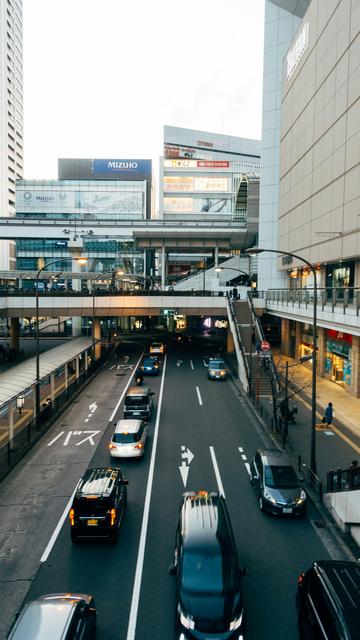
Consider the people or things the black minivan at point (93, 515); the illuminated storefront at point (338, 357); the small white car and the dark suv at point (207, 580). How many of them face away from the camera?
2

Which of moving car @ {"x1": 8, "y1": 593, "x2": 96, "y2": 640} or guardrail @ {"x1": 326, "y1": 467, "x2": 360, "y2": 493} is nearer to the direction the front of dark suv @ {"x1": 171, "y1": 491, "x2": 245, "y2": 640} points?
the moving car

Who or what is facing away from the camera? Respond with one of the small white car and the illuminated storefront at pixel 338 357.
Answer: the small white car

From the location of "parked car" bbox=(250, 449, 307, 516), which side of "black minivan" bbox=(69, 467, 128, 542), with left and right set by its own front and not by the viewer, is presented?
right

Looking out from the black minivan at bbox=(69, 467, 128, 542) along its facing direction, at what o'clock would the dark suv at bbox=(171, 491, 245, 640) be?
the dark suv at bbox=(171, 491, 245, 640) is roughly at 5 o'clock from the black minivan at bbox=(69, 467, 128, 542).

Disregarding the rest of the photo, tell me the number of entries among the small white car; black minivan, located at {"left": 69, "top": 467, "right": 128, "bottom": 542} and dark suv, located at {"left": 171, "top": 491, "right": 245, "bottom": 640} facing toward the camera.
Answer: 1

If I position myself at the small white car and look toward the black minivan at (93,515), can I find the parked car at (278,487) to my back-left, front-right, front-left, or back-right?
front-left

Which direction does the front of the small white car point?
away from the camera

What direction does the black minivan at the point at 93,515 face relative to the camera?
away from the camera

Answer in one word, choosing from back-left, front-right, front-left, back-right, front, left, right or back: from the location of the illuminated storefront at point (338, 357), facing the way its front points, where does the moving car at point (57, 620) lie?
front-left

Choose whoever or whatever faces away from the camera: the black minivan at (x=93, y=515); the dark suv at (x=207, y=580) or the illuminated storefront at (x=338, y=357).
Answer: the black minivan at (x=93, y=515)

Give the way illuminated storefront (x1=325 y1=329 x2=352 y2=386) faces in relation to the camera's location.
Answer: facing the viewer and to the left of the viewer

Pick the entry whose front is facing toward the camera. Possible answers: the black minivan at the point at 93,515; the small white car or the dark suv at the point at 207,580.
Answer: the dark suv at the point at 207,580

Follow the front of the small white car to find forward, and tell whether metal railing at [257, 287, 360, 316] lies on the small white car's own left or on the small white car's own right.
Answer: on the small white car's own right

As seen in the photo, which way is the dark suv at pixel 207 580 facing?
toward the camera
